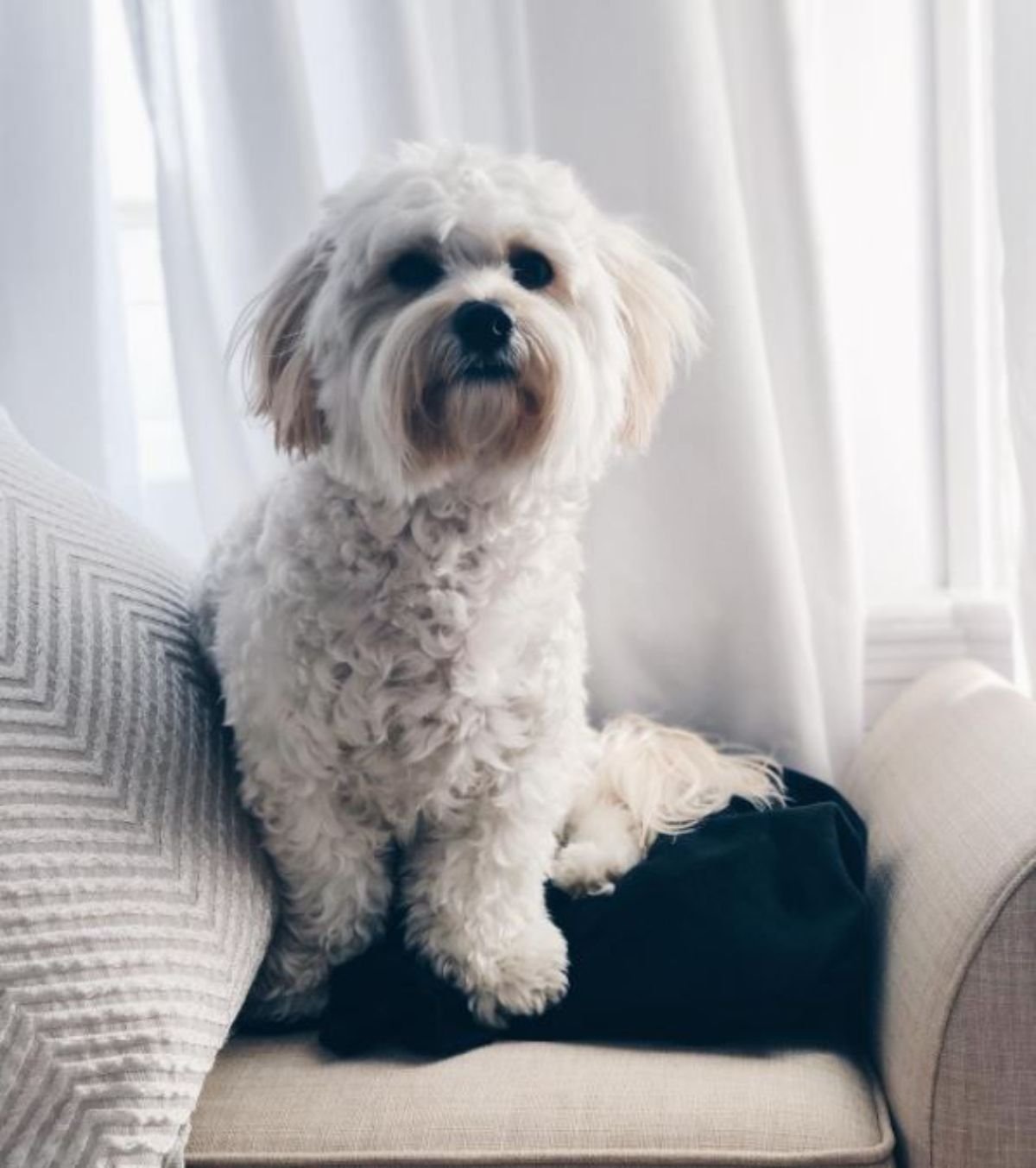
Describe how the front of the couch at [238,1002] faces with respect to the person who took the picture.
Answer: facing the viewer

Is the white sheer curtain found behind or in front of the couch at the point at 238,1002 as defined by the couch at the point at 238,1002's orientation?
behind

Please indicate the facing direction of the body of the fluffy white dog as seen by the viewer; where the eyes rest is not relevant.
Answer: toward the camera

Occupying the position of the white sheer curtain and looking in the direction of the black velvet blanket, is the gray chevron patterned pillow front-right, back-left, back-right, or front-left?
front-right
